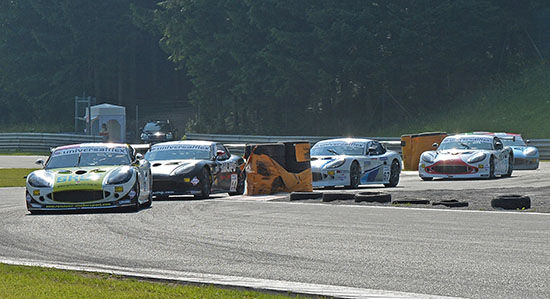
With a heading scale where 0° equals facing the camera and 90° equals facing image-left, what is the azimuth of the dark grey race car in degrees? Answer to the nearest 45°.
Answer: approximately 45°

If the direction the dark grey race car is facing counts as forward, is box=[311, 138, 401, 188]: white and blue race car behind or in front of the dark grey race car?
behind

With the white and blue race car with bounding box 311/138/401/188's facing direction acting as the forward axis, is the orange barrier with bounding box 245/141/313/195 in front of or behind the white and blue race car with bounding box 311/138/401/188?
in front

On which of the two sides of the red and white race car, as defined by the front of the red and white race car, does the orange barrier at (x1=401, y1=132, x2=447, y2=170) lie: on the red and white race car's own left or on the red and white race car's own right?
on the red and white race car's own right

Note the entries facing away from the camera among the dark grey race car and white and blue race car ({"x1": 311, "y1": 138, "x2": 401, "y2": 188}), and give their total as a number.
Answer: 0

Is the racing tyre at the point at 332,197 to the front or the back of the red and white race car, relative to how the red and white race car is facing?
to the front

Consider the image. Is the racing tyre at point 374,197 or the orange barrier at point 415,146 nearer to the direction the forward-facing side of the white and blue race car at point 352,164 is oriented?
the racing tyre

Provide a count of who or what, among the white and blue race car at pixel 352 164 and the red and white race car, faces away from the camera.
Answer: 0

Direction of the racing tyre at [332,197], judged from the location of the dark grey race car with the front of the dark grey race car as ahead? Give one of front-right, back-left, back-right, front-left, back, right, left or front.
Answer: left

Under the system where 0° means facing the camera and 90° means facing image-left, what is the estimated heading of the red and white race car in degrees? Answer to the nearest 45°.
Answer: approximately 45°

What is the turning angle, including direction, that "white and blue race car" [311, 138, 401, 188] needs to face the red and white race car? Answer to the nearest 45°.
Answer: approximately 180°
